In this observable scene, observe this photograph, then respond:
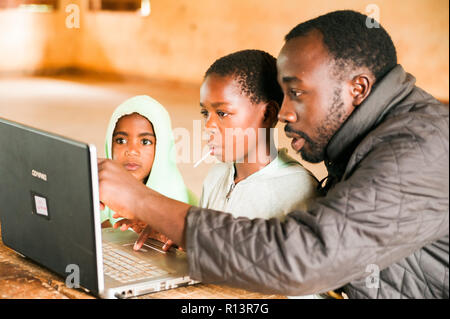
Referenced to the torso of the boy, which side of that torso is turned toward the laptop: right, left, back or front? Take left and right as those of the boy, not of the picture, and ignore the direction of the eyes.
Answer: front

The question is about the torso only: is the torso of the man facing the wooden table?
yes

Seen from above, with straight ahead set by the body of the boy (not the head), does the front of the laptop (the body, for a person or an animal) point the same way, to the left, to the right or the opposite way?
the opposite way

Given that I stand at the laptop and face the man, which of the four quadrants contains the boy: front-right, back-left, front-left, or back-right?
front-left

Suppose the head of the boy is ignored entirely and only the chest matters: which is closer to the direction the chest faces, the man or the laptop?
the laptop

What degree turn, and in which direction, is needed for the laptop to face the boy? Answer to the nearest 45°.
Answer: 0° — it already faces them

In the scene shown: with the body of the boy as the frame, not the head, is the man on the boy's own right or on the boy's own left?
on the boy's own left

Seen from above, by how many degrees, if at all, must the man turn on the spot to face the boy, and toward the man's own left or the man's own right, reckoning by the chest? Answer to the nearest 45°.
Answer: approximately 90° to the man's own right

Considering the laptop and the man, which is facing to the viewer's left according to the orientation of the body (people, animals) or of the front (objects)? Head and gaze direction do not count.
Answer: the man

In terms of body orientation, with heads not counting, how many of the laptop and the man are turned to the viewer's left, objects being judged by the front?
1

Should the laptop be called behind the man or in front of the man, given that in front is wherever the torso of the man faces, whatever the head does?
in front

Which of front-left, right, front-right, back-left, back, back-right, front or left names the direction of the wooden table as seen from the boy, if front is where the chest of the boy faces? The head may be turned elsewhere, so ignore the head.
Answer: front

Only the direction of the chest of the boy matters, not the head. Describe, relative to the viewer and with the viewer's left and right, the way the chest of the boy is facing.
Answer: facing the viewer and to the left of the viewer

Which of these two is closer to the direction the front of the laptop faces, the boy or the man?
the boy

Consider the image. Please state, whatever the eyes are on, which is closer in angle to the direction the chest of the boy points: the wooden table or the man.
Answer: the wooden table

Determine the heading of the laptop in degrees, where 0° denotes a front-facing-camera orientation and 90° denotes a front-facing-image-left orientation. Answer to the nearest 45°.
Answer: approximately 225°

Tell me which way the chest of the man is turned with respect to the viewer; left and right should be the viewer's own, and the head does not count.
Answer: facing to the left of the viewer
